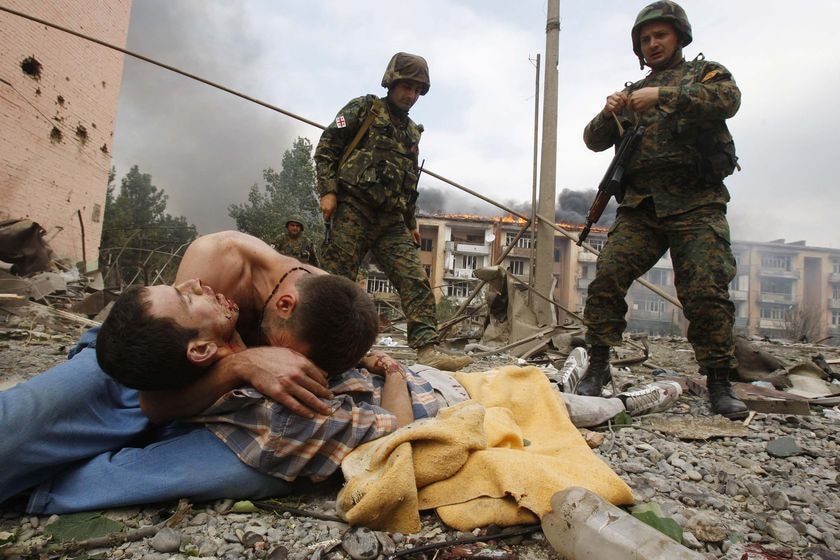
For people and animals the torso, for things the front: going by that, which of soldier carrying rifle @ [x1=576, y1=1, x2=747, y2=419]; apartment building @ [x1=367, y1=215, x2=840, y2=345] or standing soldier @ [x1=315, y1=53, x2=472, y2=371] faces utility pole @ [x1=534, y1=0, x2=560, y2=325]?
the apartment building

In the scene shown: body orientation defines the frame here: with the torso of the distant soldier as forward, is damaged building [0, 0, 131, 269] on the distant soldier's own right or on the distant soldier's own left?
on the distant soldier's own right

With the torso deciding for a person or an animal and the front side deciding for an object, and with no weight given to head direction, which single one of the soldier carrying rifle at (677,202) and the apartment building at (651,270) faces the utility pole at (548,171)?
the apartment building

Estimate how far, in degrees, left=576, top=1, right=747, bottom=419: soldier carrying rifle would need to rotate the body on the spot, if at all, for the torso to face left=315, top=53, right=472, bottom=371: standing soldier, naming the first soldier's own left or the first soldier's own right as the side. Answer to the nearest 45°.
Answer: approximately 45° to the first soldier's own right

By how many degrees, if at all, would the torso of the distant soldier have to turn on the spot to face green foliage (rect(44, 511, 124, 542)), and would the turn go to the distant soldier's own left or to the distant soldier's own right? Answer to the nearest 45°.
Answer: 0° — they already face it

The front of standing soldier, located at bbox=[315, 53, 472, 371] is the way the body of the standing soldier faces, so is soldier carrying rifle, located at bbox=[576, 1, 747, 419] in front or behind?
in front

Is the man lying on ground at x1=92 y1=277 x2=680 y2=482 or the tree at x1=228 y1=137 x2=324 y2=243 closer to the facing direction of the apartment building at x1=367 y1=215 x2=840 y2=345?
the man lying on ground

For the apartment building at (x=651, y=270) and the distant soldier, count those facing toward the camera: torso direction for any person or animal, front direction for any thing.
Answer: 2

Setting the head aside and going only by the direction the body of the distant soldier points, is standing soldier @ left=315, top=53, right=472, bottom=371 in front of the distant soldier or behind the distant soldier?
in front

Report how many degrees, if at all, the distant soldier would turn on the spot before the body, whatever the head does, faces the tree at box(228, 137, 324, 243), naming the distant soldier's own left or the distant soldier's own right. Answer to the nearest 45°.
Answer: approximately 180°
